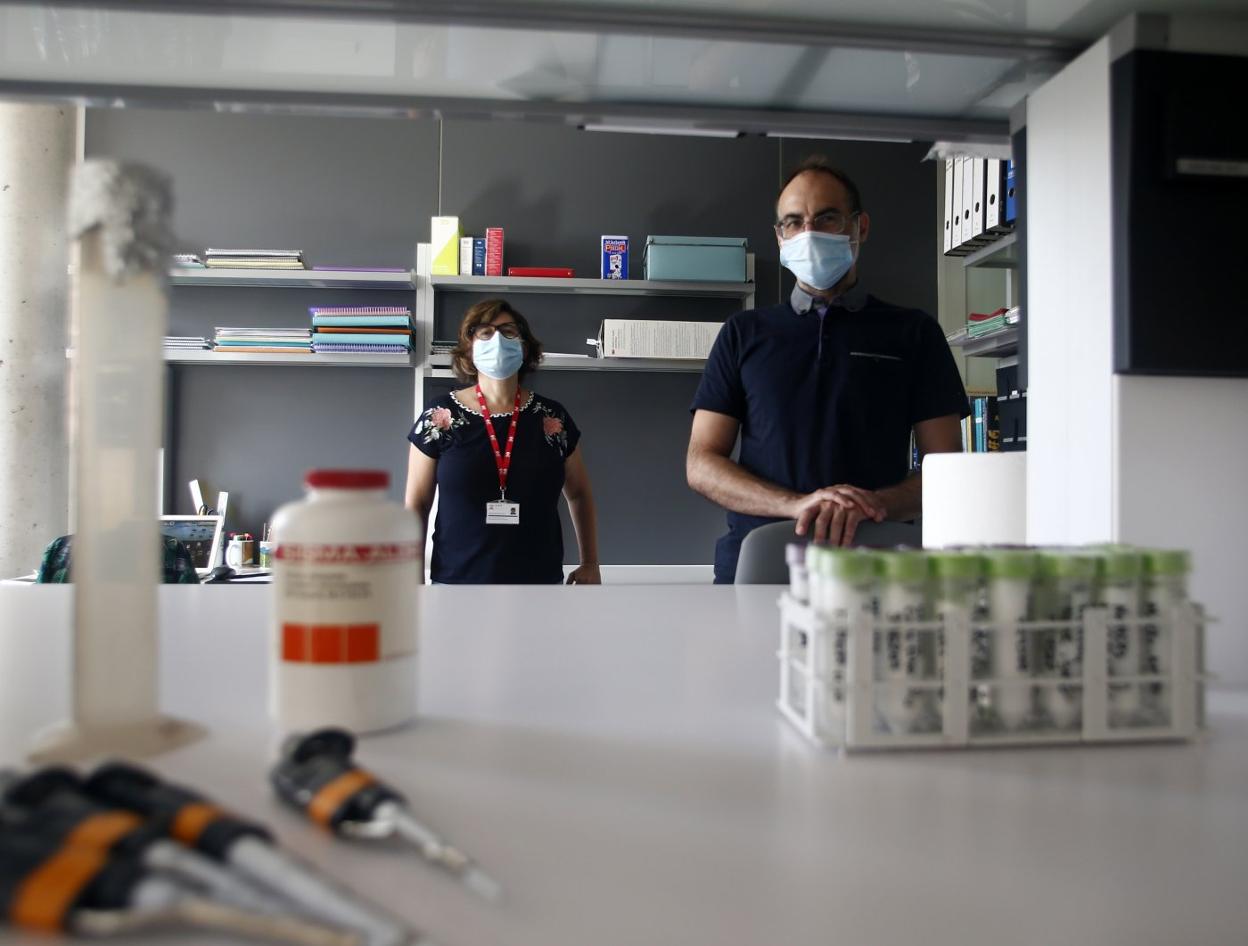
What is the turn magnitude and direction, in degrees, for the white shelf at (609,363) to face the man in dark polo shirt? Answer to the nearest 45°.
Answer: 0° — it already faces them

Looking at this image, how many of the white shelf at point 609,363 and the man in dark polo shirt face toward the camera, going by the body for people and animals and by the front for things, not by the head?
2

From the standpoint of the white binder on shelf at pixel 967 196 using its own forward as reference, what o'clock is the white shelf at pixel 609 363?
The white shelf is roughly at 1 o'clock from the white binder on shelf.

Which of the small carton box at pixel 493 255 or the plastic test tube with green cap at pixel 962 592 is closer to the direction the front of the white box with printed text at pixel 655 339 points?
the plastic test tube with green cap

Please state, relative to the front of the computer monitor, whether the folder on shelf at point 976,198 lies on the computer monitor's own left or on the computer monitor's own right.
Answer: on the computer monitor's own left

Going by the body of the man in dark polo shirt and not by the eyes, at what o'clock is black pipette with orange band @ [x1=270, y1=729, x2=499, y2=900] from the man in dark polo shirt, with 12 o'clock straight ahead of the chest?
The black pipette with orange band is roughly at 12 o'clock from the man in dark polo shirt.

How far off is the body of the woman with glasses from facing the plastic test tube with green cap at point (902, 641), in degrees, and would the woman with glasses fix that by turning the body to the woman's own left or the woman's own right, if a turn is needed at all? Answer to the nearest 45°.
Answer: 0° — they already face it

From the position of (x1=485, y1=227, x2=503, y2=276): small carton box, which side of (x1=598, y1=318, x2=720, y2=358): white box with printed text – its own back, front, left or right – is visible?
right

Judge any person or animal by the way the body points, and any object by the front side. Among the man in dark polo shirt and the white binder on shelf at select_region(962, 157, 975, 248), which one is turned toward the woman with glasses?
the white binder on shelf

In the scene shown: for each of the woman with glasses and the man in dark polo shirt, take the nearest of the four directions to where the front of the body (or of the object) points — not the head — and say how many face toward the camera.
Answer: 2

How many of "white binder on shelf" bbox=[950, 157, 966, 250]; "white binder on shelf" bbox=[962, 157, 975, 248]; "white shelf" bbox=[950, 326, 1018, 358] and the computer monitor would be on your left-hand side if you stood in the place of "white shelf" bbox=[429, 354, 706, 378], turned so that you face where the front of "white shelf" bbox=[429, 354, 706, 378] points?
3
